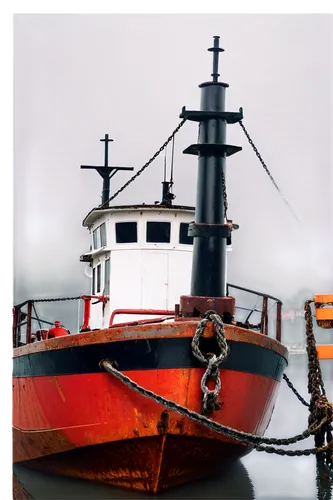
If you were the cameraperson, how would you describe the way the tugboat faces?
facing the viewer and to the right of the viewer

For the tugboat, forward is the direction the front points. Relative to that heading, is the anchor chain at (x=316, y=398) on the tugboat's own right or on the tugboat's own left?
on the tugboat's own left
